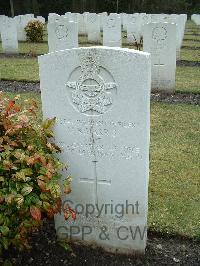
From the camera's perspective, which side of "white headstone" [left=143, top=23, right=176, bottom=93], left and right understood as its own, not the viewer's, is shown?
front

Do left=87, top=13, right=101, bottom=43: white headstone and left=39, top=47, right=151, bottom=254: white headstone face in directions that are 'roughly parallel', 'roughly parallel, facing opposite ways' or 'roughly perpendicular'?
roughly parallel

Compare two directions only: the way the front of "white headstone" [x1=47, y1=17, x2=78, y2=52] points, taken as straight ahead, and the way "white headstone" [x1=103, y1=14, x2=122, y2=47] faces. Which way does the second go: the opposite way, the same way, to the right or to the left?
the same way

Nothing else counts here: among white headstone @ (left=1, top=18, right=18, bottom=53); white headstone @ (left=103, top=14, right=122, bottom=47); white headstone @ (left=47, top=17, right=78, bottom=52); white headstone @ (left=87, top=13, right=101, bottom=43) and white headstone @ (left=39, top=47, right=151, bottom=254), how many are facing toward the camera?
5

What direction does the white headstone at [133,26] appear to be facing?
toward the camera

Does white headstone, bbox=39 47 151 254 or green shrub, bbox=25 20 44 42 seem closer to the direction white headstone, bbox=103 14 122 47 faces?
the white headstone

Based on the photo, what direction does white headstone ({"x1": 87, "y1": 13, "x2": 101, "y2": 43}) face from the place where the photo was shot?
facing the viewer

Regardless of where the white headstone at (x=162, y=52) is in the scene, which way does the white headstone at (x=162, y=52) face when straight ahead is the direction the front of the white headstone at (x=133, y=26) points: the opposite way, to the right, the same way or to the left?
the same way

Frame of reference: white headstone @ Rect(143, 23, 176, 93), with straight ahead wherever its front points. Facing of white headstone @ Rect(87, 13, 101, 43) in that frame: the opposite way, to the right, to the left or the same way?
the same way
